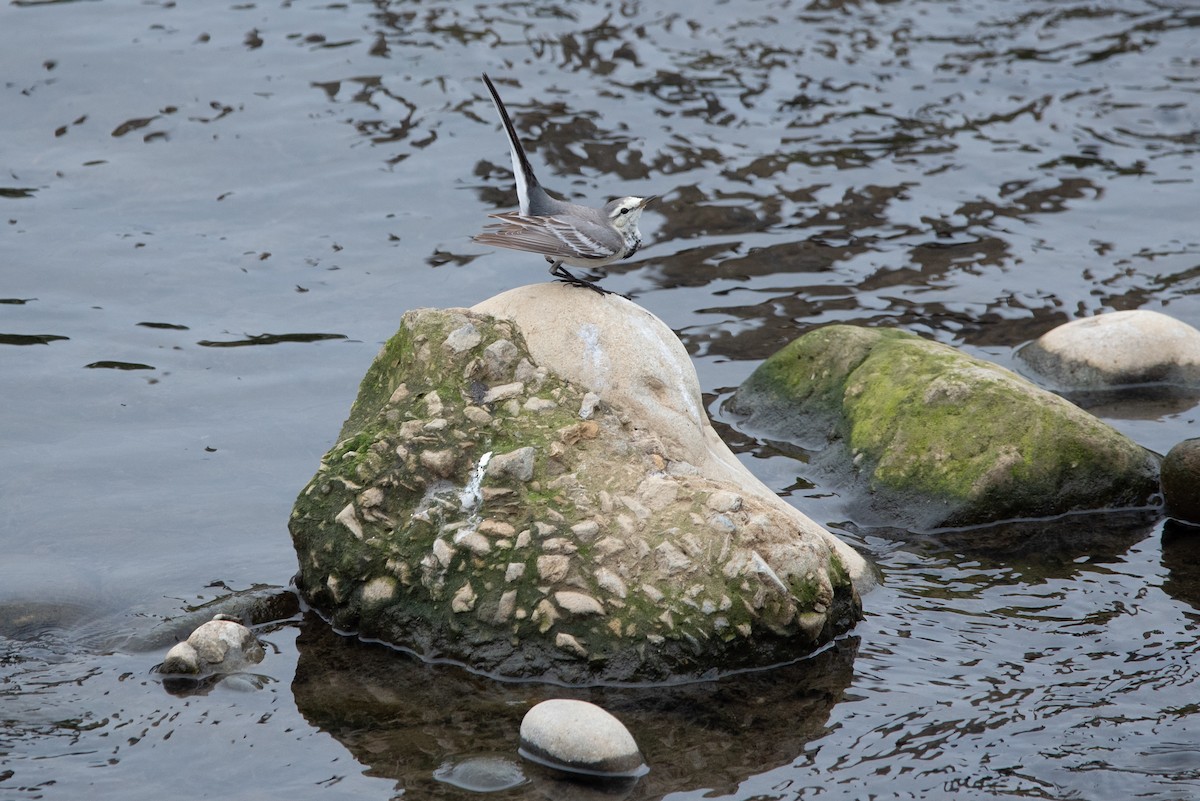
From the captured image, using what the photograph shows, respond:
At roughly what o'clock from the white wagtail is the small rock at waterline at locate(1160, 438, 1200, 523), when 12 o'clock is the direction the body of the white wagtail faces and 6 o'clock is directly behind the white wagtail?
The small rock at waterline is roughly at 12 o'clock from the white wagtail.

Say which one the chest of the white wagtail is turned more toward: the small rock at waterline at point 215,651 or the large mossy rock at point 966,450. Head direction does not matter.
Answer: the large mossy rock

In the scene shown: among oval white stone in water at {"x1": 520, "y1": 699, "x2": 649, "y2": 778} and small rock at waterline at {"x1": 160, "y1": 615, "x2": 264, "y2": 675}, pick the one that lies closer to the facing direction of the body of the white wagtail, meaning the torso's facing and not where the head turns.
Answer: the oval white stone in water

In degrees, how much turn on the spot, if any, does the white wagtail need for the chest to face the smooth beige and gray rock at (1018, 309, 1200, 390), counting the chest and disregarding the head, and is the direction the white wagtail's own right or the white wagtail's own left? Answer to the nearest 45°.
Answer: approximately 45° to the white wagtail's own left

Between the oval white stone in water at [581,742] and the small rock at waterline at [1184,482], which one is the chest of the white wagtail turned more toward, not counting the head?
the small rock at waterline

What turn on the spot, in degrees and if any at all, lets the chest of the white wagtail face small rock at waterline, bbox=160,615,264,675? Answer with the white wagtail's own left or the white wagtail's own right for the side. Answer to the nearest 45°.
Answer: approximately 135° to the white wagtail's own right

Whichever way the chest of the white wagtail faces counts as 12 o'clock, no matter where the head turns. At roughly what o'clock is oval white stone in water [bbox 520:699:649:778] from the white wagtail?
The oval white stone in water is roughly at 3 o'clock from the white wagtail.

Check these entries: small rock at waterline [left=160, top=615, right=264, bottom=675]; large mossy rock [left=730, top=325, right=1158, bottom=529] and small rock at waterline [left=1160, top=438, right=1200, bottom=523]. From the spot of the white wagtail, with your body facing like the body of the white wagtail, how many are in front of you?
2

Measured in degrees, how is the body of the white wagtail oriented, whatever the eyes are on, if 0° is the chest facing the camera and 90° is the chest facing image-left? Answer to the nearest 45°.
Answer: approximately 270°
